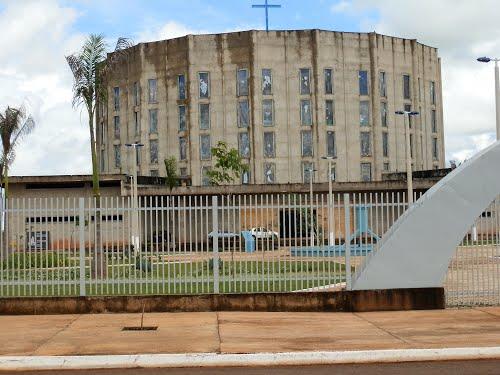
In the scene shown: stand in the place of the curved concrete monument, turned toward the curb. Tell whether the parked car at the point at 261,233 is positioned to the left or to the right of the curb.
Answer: right

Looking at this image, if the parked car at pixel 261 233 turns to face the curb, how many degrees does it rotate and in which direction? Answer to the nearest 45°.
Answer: approximately 90° to its right

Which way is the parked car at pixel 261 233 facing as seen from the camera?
to the viewer's right

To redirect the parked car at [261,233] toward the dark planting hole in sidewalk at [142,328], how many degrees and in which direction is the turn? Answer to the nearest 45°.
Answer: approximately 135° to its right
